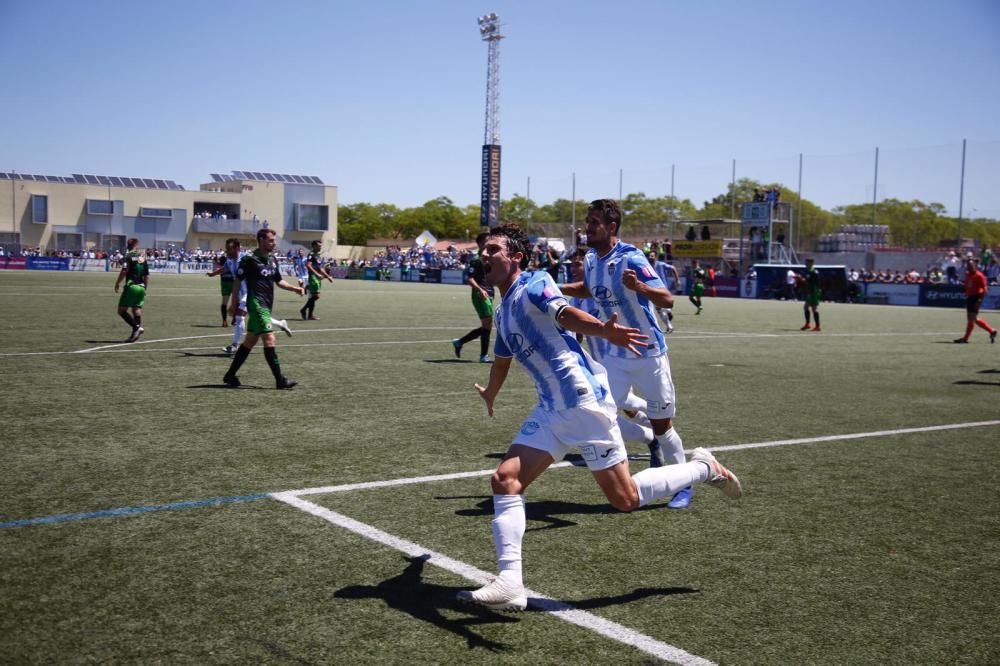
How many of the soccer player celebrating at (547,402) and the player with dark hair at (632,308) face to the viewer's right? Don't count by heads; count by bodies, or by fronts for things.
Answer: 0

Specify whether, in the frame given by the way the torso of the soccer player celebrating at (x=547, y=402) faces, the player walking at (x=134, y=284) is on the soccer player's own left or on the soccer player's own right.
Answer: on the soccer player's own right

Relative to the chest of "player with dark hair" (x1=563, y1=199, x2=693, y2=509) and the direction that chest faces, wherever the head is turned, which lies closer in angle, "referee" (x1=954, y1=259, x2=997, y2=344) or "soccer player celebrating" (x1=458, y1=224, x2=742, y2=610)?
the soccer player celebrating

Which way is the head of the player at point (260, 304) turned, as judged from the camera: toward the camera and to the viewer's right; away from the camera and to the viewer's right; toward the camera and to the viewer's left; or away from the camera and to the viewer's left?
toward the camera and to the viewer's right

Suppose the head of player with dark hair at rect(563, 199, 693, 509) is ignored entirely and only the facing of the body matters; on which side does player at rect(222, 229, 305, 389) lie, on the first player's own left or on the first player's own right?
on the first player's own right

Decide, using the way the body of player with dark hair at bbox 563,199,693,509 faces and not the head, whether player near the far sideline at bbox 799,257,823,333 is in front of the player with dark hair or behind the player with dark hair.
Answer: behind

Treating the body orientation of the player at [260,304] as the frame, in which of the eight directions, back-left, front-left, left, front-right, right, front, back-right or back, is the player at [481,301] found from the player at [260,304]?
left

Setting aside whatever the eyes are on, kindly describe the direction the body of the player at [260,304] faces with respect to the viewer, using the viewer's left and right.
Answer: facing the viewer and to the right of the viewer

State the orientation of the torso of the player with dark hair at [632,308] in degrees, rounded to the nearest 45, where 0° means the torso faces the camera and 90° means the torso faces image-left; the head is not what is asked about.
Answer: approximately 45°

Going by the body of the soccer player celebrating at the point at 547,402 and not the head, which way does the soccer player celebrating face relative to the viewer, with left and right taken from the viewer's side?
facing the viewer and to the left of the viewer
